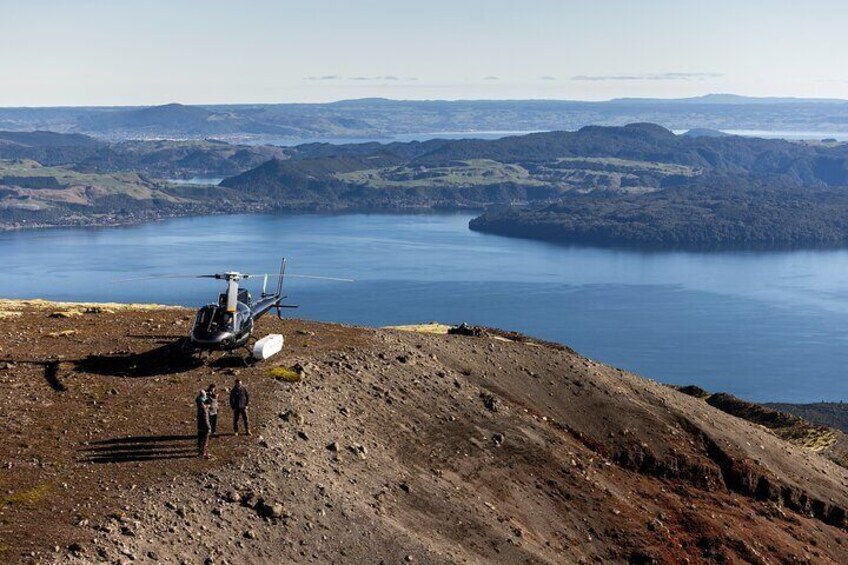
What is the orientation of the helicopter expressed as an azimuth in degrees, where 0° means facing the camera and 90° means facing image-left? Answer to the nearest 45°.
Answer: approximately 45°

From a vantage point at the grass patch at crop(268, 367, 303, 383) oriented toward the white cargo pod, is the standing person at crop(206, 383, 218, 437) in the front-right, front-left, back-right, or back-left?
back-left

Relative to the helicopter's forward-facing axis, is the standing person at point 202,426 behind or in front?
in front

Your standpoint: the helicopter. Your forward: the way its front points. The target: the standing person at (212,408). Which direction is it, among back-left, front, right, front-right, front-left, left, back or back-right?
front-left

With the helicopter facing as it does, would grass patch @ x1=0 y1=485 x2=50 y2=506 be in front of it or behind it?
in front

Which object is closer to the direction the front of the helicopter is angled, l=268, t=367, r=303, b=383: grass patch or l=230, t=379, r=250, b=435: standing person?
the standing person

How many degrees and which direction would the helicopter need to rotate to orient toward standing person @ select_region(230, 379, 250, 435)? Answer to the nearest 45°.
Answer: approximately 45° to its left
